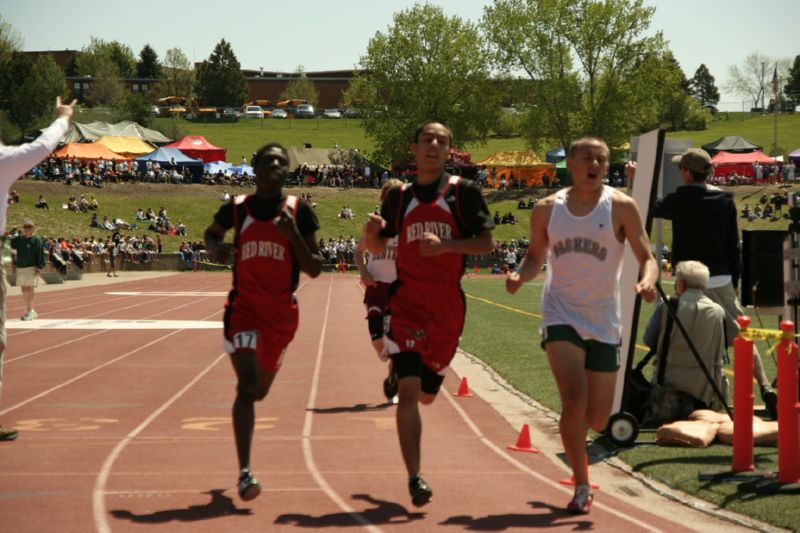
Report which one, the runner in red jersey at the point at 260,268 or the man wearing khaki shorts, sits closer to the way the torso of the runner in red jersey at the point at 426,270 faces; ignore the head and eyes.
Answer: the runner in red jersey

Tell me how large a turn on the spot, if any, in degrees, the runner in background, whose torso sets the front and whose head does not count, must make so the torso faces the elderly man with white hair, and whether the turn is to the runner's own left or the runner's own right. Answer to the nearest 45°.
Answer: approximately 45° to the runner's own left

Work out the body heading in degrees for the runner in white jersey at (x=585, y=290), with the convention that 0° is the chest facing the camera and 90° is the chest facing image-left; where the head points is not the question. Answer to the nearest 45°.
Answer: approximately 0°

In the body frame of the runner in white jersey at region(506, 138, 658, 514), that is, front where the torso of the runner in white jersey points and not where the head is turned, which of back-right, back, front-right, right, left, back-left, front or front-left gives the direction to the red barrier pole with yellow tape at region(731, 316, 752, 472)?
back-left

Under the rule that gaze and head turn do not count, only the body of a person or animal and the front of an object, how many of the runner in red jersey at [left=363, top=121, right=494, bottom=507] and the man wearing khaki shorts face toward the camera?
2

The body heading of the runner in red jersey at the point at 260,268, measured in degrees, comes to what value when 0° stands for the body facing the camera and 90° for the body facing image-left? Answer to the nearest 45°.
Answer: approximately 0°
